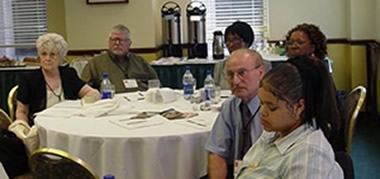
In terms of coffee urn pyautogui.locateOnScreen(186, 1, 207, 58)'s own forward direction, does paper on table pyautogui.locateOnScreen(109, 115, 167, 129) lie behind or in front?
in front

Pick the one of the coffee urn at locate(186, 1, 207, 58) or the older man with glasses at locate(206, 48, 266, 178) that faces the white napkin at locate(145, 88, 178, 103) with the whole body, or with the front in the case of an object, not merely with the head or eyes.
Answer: the coffee urn

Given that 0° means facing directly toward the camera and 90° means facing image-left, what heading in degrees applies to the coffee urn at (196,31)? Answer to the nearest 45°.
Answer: approximately 0°

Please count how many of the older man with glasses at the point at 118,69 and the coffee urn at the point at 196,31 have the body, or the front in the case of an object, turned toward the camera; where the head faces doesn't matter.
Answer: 2

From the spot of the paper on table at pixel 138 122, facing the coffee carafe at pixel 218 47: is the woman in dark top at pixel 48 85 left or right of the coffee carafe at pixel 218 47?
left

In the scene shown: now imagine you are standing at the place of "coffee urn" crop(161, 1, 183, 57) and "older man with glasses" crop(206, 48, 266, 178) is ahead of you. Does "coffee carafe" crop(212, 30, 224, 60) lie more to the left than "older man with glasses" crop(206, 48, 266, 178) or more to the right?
left

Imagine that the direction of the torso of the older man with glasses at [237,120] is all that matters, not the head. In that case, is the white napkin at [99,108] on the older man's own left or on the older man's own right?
on the older man's own right

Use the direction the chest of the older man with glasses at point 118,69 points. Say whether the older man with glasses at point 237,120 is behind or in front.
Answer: in front

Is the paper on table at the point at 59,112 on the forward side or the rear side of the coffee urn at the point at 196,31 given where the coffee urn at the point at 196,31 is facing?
on the forward side
